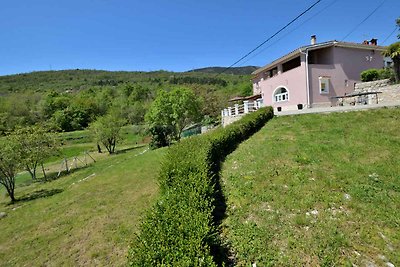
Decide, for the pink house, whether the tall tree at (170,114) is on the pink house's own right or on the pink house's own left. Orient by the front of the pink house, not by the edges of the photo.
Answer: on the pink house's own right

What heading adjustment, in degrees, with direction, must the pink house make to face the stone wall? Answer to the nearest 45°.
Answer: approximately 90° to its left

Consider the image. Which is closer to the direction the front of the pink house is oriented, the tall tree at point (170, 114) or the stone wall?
the tall tree

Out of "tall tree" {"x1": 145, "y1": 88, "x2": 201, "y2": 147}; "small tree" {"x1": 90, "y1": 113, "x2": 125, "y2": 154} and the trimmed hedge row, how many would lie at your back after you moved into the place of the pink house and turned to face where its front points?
0

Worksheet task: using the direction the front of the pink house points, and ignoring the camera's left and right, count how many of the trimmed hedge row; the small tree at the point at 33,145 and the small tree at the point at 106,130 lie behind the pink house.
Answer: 0

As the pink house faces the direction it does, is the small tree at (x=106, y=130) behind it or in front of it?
in front

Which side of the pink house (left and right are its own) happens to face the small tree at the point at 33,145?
front

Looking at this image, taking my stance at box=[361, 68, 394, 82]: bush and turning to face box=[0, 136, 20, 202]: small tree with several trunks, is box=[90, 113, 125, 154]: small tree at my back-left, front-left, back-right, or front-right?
front-right

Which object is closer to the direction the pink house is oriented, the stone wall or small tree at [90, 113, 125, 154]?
the small tree

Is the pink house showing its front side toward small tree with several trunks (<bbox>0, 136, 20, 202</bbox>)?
yes

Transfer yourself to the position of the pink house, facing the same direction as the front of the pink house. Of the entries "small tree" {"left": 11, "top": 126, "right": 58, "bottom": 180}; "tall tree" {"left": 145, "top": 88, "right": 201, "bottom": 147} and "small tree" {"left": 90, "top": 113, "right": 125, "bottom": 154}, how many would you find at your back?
0

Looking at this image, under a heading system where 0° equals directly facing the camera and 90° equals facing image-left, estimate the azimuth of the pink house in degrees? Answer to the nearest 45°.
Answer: approximately 45°

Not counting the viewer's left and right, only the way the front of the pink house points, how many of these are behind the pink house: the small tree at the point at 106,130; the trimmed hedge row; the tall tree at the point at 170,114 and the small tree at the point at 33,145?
0

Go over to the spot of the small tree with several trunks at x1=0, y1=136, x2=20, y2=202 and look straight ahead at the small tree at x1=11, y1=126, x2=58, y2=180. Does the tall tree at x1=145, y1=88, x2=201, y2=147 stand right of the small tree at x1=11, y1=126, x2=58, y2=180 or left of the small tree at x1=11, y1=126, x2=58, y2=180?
right

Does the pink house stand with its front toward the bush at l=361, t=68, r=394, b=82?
no

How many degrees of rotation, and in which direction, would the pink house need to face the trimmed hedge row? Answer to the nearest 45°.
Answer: approximately 45° to its left

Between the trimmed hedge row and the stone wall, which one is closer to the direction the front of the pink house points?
the trimmed hedge row
